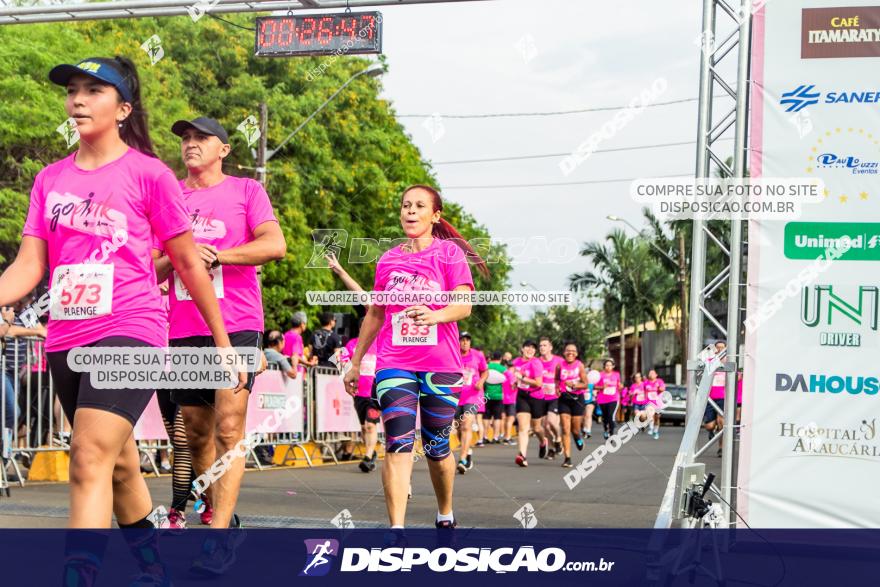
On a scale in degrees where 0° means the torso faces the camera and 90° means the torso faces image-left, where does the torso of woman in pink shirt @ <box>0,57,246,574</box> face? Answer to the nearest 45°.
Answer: approximately 45°

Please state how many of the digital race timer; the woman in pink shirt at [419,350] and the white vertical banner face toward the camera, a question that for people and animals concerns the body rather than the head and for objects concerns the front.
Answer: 3

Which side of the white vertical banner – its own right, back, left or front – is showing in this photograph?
front

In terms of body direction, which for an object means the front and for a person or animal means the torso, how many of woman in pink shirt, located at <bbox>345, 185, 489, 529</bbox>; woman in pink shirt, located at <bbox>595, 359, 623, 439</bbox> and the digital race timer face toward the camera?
3

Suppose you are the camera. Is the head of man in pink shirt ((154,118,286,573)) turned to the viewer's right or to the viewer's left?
to the viewer's left

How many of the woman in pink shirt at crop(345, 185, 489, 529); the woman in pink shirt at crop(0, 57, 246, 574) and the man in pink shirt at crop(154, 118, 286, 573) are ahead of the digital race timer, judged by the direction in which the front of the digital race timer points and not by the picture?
3

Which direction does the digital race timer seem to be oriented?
toward the camera

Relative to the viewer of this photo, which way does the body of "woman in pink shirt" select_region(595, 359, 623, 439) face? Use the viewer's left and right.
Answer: facing the viewer

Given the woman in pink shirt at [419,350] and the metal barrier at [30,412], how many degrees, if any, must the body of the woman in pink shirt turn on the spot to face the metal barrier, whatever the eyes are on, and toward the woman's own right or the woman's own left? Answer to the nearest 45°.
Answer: approximately 135° to the woman's own right

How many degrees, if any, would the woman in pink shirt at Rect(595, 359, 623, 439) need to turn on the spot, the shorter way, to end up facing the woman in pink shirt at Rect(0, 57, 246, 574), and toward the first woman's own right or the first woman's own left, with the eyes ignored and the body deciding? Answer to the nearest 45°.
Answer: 0° — they already face them

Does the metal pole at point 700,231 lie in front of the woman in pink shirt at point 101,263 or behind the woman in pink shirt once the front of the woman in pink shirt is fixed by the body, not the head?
behind

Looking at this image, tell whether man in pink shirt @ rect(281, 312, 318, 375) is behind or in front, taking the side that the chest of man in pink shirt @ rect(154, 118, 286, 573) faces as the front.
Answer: behind
